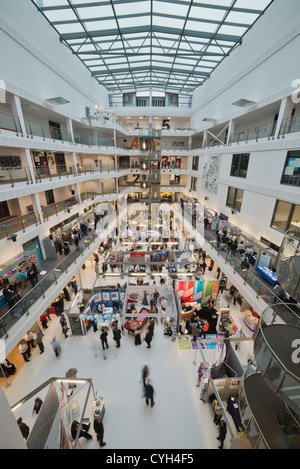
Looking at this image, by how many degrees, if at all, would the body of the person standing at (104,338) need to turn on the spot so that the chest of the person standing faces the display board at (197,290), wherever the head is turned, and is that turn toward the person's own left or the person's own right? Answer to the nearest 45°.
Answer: approximately 90° to the person's own right

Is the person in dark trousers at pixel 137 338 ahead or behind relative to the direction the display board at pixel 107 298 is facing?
ahead

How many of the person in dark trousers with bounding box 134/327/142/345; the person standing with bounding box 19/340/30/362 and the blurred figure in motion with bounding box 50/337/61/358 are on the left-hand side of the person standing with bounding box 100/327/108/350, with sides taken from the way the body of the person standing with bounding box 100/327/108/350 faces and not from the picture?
2

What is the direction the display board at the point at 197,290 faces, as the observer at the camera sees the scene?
facing the viewer

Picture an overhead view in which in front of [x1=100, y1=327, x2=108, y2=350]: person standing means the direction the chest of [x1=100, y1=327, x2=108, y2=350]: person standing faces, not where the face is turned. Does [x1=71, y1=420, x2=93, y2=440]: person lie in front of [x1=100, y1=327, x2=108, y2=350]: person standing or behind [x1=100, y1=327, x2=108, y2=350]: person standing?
behind

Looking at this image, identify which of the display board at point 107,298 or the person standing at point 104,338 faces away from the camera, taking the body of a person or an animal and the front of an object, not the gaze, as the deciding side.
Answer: the person standing

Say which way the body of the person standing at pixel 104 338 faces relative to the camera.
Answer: away from the camera

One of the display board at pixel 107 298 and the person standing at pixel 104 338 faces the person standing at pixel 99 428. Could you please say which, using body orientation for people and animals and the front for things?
the display board

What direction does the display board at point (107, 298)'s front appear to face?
toward the camera
